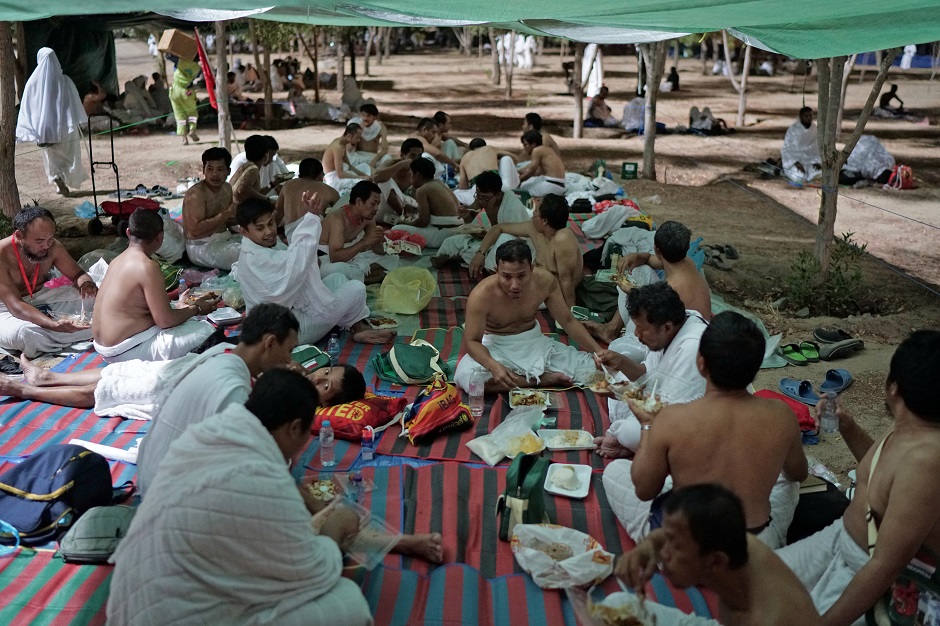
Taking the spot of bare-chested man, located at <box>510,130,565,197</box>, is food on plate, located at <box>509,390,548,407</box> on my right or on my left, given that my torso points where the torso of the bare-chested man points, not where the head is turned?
on my left

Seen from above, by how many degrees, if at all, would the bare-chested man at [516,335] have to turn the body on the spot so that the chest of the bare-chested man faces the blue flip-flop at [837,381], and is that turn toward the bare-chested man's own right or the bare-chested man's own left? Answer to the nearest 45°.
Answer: approximately 90° to the bare-chested man's own left

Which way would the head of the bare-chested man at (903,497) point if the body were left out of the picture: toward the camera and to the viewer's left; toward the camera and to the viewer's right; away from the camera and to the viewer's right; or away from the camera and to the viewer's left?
away from the camera and to the viewer's left

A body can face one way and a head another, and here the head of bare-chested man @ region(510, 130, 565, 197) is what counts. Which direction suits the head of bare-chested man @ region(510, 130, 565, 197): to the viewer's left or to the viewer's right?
to the viewer's left

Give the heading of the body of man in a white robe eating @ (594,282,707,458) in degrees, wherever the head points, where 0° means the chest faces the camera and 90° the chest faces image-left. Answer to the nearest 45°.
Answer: approximately 90°

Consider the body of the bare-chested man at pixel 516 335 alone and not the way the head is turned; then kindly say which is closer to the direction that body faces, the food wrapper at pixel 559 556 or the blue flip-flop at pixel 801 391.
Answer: the food wrapper

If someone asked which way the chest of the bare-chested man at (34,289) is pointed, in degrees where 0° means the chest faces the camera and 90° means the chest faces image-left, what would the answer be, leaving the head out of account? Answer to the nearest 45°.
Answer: approximately 315°

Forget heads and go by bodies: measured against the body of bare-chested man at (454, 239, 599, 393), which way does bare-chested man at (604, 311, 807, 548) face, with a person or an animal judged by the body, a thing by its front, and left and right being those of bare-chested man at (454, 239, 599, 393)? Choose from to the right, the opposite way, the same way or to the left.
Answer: the opposite way

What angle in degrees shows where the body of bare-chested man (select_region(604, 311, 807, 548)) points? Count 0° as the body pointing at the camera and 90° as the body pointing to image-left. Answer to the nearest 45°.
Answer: approximately 180°

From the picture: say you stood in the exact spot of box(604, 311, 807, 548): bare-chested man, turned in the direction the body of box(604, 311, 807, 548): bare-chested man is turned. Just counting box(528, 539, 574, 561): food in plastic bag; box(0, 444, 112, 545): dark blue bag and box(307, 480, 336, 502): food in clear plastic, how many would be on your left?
3
